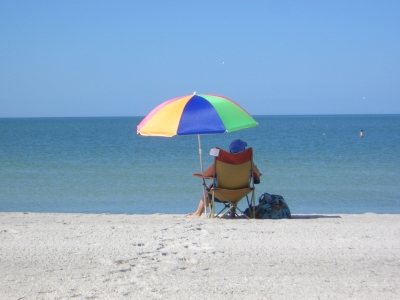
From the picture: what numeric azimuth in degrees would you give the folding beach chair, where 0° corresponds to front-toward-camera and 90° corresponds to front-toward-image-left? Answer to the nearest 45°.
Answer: approximately 180°

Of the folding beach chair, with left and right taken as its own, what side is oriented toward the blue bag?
right
